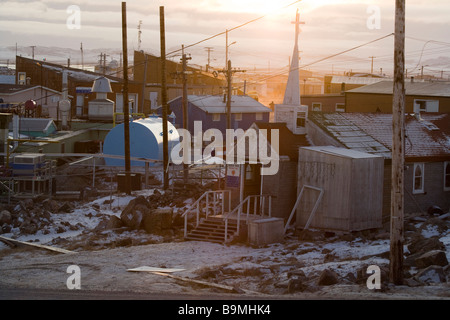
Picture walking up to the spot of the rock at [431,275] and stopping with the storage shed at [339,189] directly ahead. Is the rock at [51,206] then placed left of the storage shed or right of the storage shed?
left

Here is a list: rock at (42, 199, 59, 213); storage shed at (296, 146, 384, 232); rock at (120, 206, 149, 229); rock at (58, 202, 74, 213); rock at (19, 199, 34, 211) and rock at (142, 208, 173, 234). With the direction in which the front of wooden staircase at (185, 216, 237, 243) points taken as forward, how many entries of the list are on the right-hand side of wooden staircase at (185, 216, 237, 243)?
5

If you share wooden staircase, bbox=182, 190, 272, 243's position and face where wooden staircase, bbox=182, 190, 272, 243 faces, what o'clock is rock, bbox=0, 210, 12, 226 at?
The rock is roughly at 2 o'clock from the wooden staircase.

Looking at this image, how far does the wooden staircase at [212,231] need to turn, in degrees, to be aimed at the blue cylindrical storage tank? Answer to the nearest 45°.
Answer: approximately 135° to its right

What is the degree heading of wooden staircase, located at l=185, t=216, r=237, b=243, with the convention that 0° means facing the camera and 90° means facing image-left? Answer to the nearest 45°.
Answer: approximately 45°

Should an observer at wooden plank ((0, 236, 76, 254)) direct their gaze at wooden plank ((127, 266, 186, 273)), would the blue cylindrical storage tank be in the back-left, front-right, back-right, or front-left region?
back-left

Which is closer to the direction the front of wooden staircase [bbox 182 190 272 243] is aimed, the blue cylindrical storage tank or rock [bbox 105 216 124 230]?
the rock

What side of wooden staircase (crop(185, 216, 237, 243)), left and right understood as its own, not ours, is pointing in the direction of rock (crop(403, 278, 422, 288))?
left

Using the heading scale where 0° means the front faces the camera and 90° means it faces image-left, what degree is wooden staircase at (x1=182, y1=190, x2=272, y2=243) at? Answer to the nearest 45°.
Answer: approximately 45°

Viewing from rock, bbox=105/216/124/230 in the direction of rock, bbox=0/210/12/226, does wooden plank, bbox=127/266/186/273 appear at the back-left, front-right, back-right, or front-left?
back-left

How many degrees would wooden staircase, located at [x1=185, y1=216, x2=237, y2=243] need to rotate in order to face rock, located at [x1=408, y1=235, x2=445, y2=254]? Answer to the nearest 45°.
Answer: approximately 90° to its left

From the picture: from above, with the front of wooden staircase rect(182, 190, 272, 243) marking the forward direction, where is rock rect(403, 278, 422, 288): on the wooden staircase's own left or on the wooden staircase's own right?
on the wooden staircase's own left

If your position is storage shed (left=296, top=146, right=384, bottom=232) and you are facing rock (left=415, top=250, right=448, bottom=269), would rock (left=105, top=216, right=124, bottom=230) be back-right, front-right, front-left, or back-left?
back-right

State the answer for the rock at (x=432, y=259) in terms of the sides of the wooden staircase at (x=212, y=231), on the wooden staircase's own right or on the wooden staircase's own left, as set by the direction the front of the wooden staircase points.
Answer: on the wooden staircase's own left

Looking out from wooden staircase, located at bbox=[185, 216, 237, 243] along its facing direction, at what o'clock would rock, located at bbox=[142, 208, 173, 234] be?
The rock is roughly at 3 o'clock from the wooden staircase.
